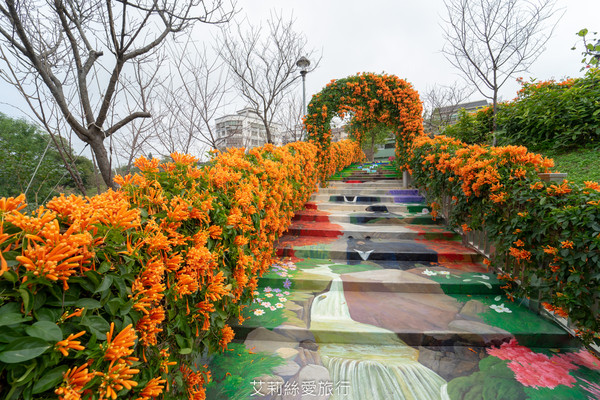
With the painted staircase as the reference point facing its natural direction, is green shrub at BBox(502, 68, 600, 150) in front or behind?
behind

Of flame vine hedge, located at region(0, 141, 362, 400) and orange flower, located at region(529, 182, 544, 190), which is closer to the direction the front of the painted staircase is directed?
the flame vine hedge

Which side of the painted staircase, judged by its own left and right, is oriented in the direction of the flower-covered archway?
back

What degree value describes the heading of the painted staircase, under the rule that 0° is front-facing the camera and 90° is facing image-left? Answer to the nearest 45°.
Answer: approximately 0°

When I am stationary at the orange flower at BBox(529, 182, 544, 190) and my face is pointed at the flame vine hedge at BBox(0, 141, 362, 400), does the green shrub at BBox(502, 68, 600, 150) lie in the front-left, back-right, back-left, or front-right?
back-right
